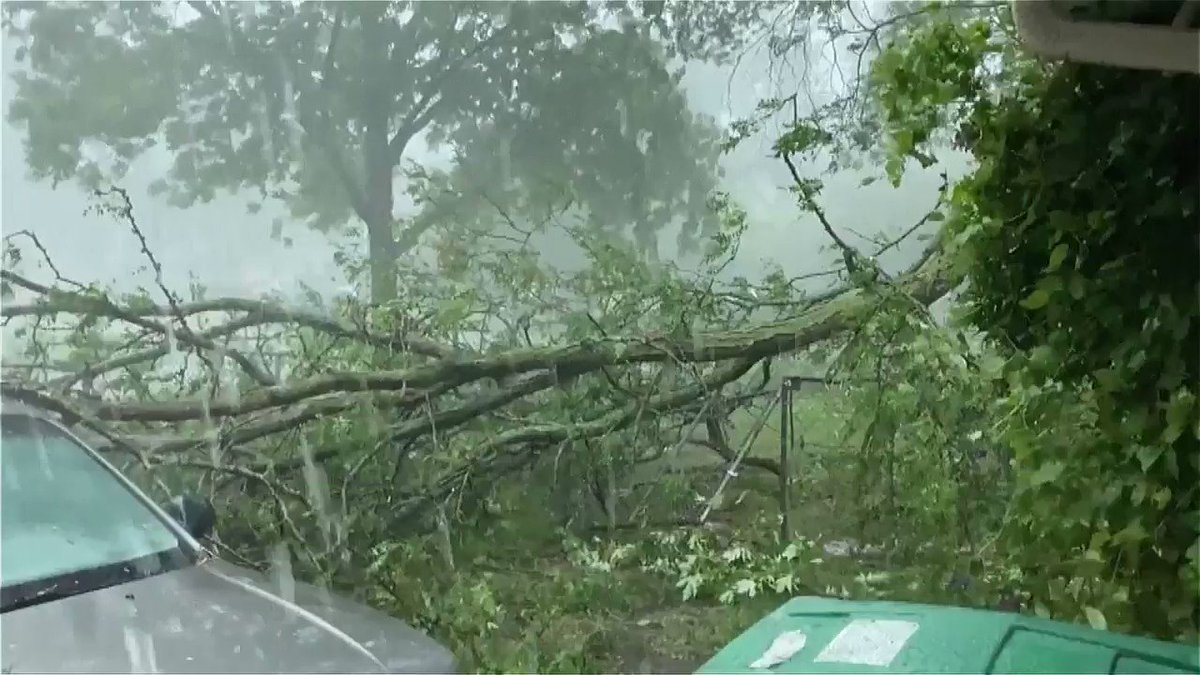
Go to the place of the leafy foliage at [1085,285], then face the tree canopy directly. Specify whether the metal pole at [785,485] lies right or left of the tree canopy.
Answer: right

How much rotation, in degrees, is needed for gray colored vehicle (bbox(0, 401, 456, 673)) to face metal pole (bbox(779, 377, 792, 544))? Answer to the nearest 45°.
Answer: approximately 45° to its left

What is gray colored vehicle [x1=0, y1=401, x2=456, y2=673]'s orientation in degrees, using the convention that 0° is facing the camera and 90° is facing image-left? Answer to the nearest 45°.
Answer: approximately 315°

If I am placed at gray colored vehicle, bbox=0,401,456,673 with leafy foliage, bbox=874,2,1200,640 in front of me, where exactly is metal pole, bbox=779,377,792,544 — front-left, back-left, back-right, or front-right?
front-left

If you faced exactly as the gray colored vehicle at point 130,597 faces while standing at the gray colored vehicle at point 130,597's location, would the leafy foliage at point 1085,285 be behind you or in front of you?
in front

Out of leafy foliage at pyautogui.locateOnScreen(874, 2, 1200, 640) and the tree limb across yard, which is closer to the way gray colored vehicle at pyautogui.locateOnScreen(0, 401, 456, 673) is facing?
the leafy foliage
